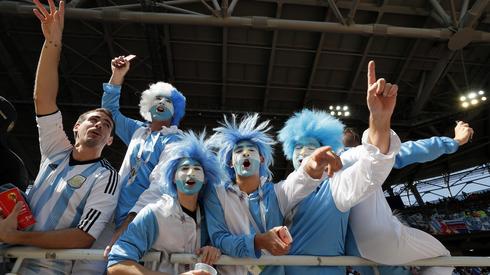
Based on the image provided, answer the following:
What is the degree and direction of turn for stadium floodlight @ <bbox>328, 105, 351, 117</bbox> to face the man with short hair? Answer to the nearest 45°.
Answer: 0° — it already faces them

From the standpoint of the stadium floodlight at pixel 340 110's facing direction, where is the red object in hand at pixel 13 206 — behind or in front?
in front

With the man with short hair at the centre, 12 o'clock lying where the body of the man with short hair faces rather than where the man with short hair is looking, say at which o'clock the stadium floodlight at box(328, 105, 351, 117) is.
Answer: The stadium floodlight is roughly at 8 o'clock from the man with short hair.

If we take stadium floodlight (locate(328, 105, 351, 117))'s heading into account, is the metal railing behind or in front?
in front

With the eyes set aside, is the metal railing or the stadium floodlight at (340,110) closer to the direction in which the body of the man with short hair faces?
the metal railing

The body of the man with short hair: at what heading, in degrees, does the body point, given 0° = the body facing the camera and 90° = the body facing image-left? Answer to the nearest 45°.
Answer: approximately 0°

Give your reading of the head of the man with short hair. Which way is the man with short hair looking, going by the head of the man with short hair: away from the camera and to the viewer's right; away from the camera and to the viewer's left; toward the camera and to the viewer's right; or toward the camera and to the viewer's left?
toward the camera and to the viewer's right
